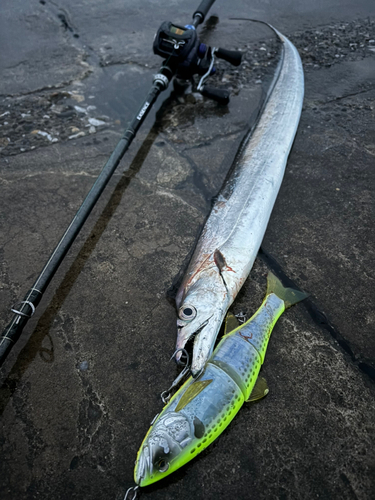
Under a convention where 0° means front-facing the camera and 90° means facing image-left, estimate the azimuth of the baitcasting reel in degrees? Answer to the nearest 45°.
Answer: approximately 45°
